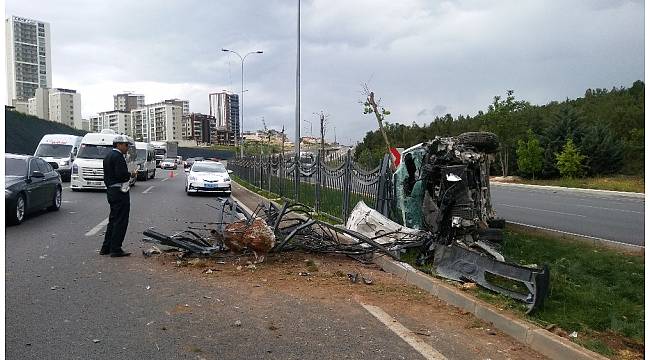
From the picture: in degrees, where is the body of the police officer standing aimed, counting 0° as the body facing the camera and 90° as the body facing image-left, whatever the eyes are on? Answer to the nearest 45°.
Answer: approximately 270°

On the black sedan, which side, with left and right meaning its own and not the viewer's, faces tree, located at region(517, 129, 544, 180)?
back

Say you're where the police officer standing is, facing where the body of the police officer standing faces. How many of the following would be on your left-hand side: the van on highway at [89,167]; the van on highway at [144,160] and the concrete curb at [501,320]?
2

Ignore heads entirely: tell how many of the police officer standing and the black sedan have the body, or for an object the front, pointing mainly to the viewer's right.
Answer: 1

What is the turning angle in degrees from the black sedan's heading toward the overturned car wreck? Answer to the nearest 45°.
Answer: approximately 90° to its left

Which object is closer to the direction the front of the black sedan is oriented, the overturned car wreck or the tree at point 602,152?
the overturned car wreck

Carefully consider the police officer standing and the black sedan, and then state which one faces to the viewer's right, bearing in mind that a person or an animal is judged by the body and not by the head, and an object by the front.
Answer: the police officer standing
